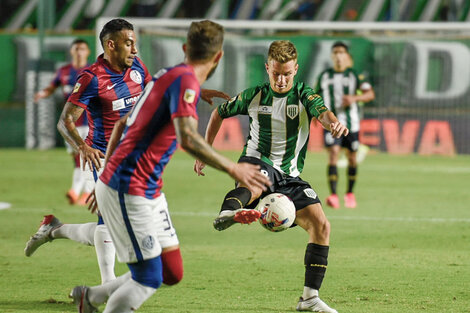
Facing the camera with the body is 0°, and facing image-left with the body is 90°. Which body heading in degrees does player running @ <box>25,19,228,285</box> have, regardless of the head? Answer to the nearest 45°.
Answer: approximately 315°

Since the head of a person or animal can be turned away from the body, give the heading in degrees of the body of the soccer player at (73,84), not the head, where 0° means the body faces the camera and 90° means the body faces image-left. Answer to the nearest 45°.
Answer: approximately 0°

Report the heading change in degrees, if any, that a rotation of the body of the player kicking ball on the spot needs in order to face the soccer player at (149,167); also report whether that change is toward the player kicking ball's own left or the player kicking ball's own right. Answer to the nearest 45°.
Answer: approximately 45° to the player kicking ball's own right

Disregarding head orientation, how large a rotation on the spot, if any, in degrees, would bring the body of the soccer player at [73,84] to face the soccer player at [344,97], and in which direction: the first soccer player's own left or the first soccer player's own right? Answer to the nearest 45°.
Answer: approximately 90° to the first soccer player's own left

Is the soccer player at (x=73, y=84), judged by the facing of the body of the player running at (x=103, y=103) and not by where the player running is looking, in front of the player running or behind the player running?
behind

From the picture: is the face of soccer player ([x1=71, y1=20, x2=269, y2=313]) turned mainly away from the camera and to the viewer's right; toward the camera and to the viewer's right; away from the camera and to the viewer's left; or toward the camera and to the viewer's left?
away from the camera and to the viewer's right

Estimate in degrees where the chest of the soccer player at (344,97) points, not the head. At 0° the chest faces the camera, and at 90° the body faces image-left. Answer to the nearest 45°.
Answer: approximately 0°

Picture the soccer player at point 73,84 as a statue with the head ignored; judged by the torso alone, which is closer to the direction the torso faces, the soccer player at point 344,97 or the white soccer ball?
the white soccer ball
